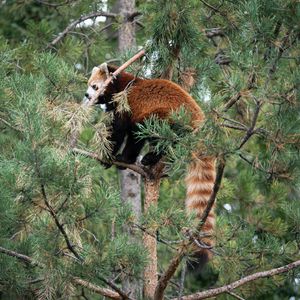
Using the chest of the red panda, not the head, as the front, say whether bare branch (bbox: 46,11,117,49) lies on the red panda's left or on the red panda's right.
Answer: on the red panda's right

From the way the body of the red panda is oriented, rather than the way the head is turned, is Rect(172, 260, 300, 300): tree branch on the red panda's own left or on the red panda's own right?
on the red panda's own left

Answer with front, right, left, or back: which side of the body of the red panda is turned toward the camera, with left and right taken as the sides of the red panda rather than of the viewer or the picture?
left

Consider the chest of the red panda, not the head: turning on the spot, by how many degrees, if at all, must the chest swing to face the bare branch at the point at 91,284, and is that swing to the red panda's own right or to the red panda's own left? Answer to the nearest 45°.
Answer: approximately 90° to the red panda's own left
